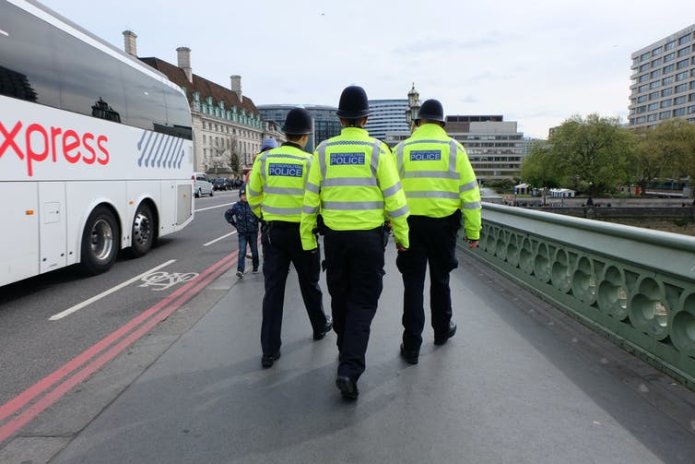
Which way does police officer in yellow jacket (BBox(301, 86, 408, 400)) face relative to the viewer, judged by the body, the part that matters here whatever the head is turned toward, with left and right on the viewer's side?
facing away from the viewer

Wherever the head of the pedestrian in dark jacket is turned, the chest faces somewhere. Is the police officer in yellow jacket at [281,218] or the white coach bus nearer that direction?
the police officer in yellow jacket

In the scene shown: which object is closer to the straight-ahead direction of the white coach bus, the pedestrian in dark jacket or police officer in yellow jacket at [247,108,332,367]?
the police officer in yellow jacket

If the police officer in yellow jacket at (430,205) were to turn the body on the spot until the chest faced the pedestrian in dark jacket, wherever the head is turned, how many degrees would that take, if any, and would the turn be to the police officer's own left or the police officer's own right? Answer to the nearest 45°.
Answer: approximately 45° to the police officer's own left

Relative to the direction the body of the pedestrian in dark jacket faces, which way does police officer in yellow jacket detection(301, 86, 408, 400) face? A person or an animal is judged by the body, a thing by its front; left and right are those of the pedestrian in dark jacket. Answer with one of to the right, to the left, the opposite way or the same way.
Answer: the opposite way

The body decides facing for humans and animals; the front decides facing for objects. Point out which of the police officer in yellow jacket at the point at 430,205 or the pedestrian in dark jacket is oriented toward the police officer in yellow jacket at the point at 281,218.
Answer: the pedestrian in dark jacket

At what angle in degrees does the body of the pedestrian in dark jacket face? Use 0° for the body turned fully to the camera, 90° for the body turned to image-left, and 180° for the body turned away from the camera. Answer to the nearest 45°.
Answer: approximately 0°

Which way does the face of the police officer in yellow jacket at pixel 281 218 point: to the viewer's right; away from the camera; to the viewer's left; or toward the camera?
away from the camera

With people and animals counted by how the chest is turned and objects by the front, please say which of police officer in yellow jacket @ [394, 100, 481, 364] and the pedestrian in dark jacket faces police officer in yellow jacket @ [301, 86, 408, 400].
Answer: the pedestrian in dark jacket

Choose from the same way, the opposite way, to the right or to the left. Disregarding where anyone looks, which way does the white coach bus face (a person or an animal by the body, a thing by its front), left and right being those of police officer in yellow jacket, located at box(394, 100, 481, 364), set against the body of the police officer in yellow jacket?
the opposite way

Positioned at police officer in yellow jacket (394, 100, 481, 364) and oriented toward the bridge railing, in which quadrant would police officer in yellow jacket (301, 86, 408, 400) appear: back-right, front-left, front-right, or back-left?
back-right

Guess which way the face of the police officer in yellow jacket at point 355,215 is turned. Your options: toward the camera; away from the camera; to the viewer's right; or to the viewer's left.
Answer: away from the camera

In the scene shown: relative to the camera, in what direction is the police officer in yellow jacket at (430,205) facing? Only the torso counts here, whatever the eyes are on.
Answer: away from the camera

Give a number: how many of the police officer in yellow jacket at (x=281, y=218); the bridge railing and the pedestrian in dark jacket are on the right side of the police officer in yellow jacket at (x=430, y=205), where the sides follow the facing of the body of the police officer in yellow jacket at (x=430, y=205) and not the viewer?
1

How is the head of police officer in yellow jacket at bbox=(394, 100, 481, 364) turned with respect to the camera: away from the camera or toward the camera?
away from the camera

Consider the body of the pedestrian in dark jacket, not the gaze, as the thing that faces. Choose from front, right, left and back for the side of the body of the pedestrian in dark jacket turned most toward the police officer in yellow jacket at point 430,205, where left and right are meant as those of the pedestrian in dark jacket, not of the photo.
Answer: front

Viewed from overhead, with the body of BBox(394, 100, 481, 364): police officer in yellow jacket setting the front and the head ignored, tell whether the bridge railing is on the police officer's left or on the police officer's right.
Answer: on the police officer's right
